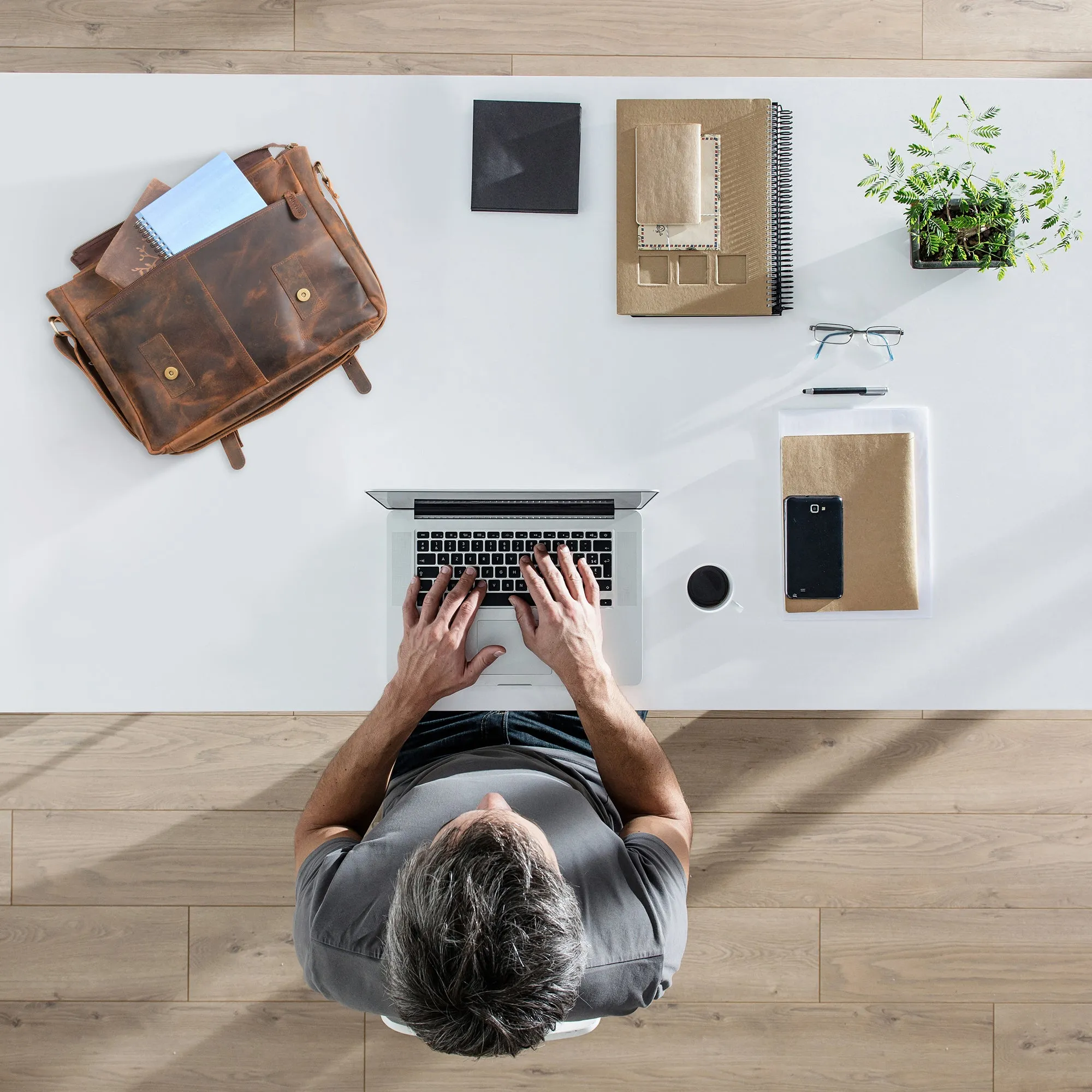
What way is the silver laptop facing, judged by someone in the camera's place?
facing the viewer

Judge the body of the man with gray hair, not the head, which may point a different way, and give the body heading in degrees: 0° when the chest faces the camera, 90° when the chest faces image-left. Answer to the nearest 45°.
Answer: approximately 180°

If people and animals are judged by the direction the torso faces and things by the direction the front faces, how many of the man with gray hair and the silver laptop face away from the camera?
1

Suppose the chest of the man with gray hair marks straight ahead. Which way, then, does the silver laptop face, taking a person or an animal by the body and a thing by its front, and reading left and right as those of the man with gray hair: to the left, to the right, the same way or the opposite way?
the opposite way

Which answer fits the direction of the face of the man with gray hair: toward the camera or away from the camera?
away from the camera
